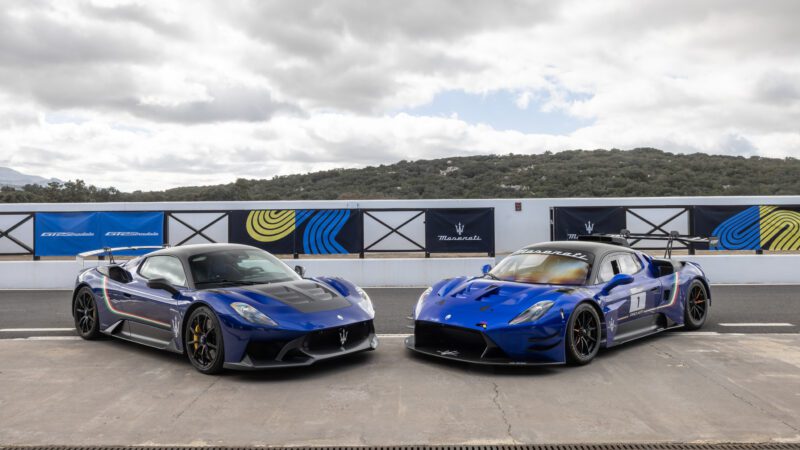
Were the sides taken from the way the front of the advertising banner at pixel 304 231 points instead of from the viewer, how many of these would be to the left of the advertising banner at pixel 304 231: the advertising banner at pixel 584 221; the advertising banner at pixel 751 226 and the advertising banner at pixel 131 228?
2

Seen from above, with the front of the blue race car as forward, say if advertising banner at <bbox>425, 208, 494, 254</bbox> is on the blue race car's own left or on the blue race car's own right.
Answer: on the blue race car's own right

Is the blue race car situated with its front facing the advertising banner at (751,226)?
no

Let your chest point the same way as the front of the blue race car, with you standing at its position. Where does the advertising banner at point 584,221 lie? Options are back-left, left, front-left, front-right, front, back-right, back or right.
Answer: back-right

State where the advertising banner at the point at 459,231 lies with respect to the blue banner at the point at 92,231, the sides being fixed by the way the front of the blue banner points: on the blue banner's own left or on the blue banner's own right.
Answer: on the blue banner's own left

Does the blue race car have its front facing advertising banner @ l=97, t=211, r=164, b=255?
no

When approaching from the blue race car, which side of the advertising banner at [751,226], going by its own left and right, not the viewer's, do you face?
front

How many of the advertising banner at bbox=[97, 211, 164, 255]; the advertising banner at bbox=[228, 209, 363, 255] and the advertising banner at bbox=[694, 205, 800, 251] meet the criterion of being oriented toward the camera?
3

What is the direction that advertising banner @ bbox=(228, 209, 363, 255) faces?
toward the camera

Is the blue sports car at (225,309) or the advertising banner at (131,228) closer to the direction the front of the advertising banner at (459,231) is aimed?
the blue sports car

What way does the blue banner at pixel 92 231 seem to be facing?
toward the camera

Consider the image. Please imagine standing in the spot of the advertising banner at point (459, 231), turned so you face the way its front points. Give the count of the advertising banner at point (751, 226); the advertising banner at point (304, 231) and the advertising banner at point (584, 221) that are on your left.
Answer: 2

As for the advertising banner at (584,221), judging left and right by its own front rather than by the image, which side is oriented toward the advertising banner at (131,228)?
right

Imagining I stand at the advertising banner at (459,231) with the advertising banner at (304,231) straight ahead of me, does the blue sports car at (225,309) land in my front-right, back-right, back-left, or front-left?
front-left

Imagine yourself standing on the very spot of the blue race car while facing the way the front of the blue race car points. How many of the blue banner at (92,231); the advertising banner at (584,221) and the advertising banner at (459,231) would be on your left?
0

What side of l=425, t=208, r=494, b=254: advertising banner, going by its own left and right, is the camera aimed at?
front

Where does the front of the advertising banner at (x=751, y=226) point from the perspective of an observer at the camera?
facing the viewer

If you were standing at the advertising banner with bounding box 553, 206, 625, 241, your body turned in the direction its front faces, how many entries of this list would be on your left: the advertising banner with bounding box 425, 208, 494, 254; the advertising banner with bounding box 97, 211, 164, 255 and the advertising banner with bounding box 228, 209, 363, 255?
0

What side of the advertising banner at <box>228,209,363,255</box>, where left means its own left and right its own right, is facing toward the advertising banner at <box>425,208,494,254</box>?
left
